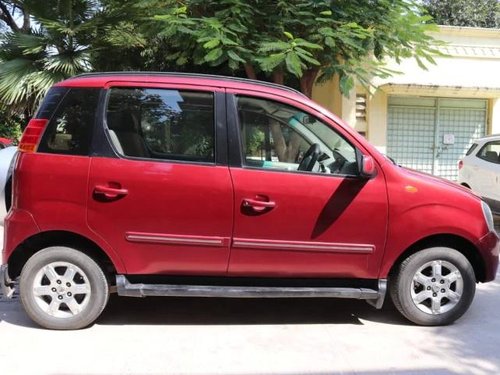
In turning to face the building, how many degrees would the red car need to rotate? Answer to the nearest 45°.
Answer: approximately 45° to its left

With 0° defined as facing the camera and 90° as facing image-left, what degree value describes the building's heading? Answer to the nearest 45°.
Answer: approximately 0°

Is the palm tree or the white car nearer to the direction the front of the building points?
the white car

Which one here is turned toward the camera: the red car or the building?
the building

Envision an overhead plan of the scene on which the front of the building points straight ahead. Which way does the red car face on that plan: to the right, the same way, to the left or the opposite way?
to the left

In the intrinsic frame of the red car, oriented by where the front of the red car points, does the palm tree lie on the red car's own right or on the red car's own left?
on the red car's own left

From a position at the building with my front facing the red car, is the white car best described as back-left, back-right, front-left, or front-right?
front-left

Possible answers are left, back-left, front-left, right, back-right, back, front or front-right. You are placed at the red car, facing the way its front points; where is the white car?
front-left

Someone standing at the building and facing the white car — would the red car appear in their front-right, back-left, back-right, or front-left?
front-right

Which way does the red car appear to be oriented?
to the viewer's right

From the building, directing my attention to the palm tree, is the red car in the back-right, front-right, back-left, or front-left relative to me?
front-left

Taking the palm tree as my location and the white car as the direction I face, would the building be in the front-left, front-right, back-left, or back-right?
front-left

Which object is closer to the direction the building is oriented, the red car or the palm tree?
the red car

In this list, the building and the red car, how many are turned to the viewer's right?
1

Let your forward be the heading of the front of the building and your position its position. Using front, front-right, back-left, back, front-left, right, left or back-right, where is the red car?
front

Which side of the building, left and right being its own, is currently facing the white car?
front
